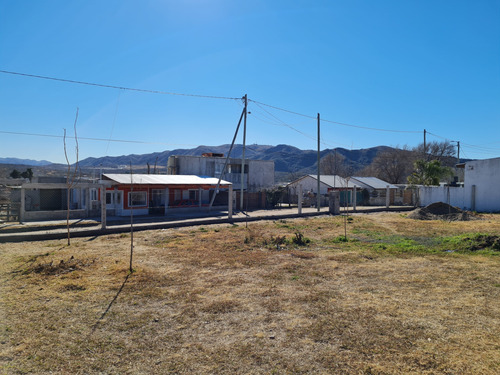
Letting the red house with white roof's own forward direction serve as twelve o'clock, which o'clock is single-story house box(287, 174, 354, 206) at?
The single-story house is roughly at 8 o'clock from the red house with white roof.

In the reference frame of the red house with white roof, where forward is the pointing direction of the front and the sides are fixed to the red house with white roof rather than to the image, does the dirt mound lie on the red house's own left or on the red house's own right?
on the red house's own left

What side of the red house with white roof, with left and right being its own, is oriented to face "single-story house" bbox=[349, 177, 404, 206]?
left

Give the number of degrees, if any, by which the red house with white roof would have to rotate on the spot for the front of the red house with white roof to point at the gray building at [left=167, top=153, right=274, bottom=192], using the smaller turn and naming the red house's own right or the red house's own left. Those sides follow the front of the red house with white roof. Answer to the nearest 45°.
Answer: approximately 135° to the red house's own left

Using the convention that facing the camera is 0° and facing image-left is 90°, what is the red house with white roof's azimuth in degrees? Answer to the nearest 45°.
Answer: approximately 0°

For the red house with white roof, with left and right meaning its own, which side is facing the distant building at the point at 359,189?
left

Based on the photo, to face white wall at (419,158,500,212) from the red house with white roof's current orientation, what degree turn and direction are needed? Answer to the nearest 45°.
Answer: approximately 90° to its left

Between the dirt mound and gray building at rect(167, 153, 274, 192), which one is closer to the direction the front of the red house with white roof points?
the dirt mound
